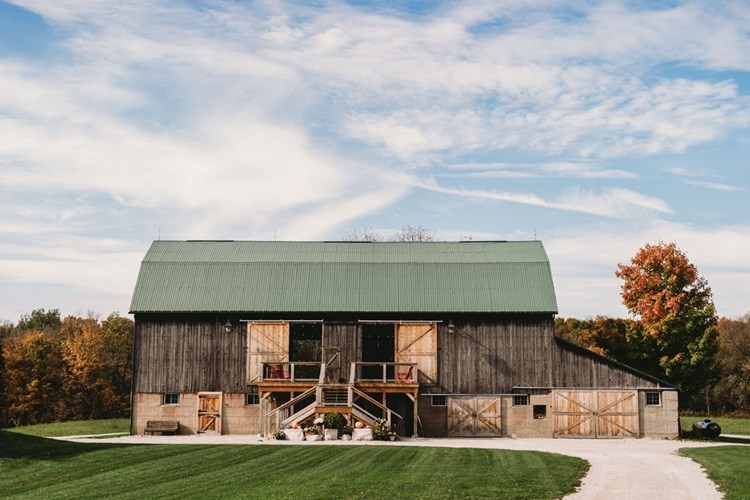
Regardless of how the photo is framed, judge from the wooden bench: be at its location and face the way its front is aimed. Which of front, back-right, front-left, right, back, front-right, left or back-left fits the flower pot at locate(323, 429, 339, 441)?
front-left

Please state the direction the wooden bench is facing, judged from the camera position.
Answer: facing the viewer

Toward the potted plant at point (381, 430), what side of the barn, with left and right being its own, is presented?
front

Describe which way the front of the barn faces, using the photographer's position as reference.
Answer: facing the viewer

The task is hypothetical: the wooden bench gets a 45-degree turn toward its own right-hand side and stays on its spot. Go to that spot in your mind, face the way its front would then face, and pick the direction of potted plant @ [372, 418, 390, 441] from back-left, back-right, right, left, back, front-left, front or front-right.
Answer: left

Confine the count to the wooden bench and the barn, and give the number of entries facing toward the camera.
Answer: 2

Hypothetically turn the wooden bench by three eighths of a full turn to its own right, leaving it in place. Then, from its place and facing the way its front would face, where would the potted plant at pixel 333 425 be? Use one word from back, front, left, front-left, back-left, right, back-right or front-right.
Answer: back
